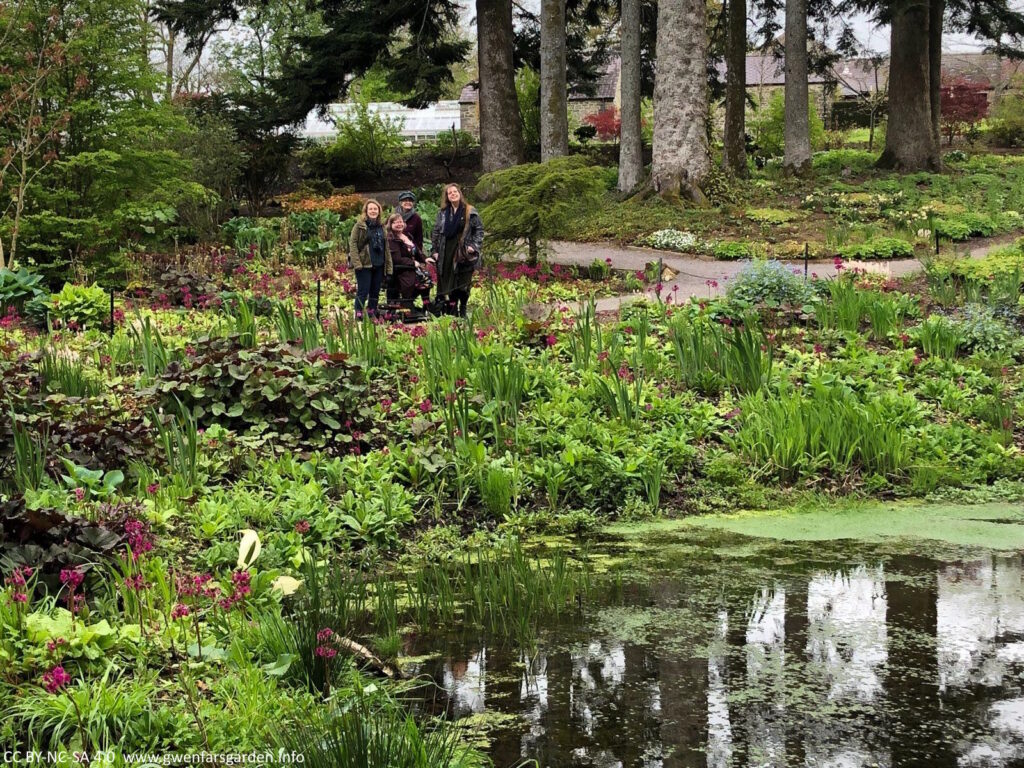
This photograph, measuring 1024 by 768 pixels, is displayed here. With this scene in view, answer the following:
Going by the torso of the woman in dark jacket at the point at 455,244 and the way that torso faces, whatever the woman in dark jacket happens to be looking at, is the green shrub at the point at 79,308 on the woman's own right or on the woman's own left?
on the woman's own right

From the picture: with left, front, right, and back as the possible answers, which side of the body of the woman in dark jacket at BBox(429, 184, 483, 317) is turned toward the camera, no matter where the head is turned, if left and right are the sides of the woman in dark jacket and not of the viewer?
front

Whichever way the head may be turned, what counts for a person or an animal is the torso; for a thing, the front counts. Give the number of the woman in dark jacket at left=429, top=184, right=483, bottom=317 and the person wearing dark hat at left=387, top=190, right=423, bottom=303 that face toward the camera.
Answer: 2

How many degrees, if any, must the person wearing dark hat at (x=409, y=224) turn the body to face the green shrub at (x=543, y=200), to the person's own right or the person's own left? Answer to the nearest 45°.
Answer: approximately 135° to the person's own left

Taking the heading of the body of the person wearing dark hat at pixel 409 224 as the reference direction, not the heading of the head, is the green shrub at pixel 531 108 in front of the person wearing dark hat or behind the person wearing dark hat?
behind

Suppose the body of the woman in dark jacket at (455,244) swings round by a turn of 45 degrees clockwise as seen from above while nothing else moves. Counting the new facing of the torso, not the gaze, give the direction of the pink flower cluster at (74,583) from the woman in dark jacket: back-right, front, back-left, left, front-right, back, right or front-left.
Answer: front-left

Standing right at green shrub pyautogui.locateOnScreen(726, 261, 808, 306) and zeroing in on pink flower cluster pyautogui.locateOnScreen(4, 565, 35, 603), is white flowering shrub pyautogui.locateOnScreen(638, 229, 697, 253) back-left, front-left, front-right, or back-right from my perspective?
back-right

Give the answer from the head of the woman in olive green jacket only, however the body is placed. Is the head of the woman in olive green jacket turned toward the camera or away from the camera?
toward the camera

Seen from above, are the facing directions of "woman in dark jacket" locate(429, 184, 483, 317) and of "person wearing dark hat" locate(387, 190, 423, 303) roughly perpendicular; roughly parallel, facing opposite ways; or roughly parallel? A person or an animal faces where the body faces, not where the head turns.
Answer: roughly parallel

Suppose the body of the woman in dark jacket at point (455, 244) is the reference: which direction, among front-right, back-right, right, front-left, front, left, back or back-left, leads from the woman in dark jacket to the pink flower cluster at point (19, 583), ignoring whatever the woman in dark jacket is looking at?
front

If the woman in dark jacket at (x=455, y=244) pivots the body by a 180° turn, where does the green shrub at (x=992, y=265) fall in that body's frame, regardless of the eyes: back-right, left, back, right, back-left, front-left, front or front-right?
right

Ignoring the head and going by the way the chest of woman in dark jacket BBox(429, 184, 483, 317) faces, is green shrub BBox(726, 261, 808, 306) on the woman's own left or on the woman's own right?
on the woman's own left

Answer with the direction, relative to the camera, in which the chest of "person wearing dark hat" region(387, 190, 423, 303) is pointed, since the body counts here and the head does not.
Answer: toward the camera
